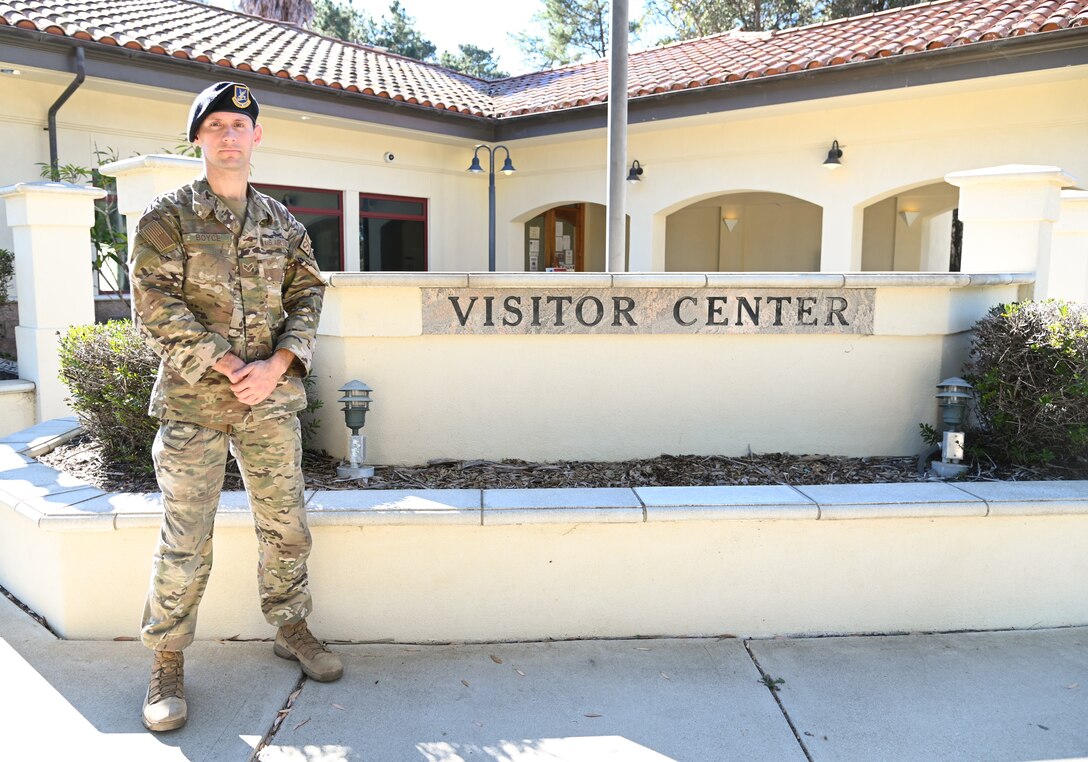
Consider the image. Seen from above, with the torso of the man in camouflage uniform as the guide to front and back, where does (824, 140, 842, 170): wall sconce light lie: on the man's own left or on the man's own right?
on the man's own left

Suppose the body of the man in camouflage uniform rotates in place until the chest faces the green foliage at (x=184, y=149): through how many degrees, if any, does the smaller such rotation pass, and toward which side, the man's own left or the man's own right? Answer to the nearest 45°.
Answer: approximately 180°

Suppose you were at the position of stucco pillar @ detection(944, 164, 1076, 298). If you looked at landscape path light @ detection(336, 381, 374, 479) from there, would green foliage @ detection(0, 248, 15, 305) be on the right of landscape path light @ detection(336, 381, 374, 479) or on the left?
right

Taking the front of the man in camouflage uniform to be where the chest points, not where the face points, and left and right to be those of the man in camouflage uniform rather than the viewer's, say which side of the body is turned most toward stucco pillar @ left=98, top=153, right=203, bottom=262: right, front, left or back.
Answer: back

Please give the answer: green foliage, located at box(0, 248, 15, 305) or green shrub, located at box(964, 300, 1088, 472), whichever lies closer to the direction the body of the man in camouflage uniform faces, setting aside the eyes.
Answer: the green shrub

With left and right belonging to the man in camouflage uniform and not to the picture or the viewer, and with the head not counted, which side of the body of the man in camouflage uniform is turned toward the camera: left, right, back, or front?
front

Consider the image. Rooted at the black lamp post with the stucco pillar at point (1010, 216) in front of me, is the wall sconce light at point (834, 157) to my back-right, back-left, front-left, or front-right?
front-left

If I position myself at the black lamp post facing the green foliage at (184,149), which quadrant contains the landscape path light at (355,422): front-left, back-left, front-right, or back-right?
front-left

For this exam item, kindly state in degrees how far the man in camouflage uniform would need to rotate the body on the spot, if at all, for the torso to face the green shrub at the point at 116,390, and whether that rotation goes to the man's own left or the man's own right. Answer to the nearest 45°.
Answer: approximately 180°

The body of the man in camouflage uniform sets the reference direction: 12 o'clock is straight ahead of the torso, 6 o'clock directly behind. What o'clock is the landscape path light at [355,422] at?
The landscape path light is roughly at 7 o'clock from the man in camouflage uniform.

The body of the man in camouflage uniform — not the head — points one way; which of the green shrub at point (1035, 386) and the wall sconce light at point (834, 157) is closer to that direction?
the green shrub

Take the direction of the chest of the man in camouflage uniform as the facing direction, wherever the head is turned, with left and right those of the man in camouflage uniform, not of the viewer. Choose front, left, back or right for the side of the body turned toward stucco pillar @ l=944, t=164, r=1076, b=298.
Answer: left

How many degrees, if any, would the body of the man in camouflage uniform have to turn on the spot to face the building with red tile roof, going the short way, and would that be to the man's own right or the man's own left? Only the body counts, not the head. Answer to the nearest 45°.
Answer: approximately 135° to the man's own left
